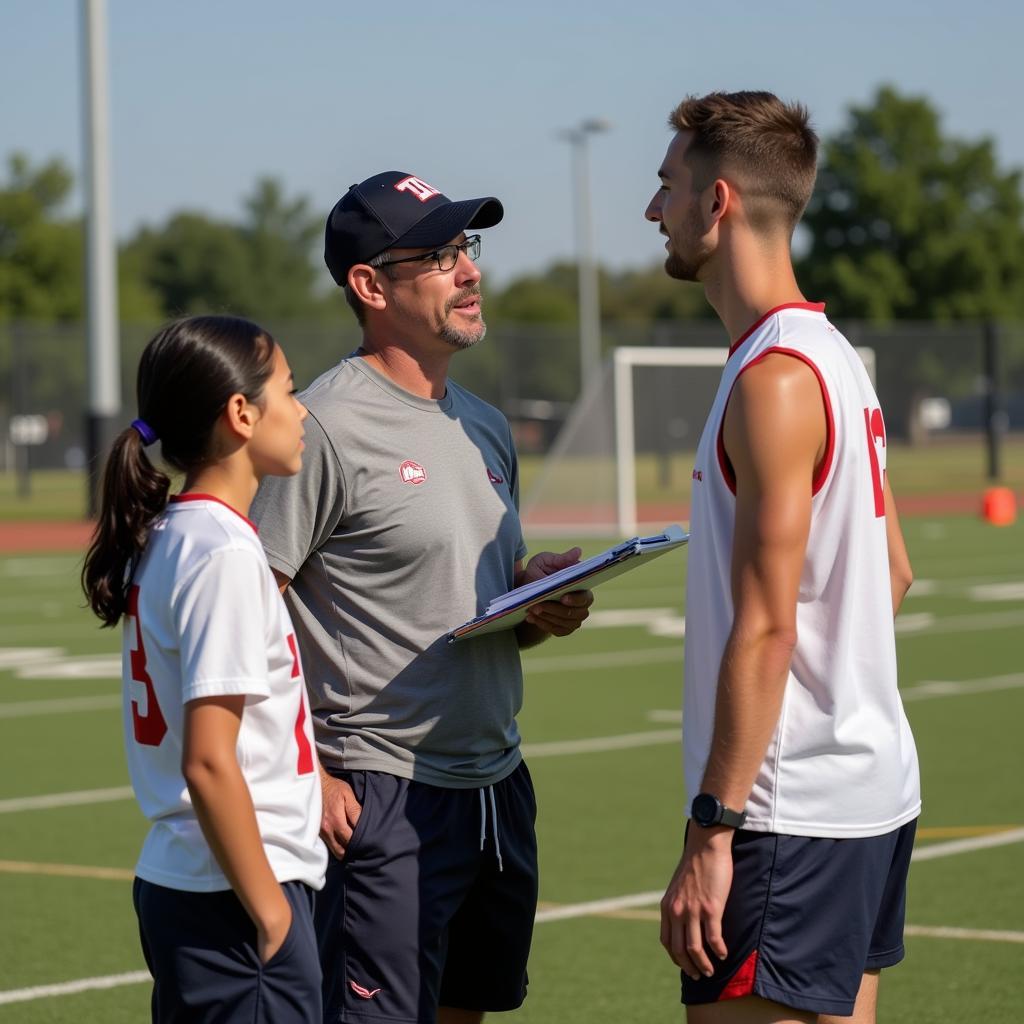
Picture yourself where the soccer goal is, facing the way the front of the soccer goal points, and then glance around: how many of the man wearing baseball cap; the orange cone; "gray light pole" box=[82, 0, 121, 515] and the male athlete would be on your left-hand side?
1

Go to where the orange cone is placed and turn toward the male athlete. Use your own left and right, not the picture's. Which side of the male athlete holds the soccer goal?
right

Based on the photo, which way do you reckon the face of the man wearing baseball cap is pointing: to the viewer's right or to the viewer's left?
to the viewer's right

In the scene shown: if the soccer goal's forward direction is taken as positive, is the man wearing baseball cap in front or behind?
in front

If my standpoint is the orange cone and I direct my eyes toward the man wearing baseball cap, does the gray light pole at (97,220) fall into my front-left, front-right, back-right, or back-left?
front-right

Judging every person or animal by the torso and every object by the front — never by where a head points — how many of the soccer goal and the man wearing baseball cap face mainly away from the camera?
0

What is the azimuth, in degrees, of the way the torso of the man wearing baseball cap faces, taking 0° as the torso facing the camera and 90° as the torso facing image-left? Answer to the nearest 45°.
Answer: approximately 315°

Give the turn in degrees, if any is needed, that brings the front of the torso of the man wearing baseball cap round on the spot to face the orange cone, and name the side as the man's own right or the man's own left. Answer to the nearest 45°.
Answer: approximately 135° to the man's own left

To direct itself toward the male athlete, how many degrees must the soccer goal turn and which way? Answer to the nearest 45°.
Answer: approximately 45° to its right

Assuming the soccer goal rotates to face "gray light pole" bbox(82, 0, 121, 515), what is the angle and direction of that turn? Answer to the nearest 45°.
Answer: approximately 135° to its right

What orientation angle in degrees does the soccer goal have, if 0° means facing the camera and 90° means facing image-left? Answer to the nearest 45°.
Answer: approximately 315°

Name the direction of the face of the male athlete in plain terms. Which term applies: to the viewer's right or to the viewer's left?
to the viewer's left

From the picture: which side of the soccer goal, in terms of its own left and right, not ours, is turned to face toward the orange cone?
left

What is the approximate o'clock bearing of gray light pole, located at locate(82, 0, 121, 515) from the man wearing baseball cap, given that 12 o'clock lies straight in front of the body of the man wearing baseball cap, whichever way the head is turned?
The gray light pole is roughly at 7 o'clock from the man wearing baseball cap.
